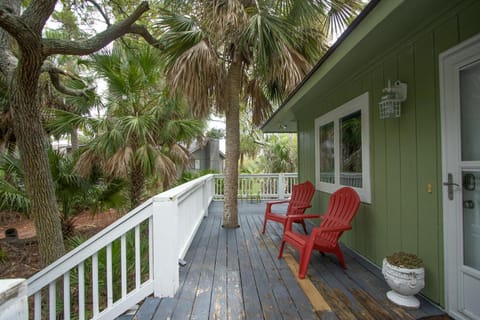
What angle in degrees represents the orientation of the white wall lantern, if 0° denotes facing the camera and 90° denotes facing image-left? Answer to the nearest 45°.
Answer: approximately 45°

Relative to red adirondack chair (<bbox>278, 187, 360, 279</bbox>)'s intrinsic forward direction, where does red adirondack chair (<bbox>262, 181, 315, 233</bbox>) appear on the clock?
red adirondack chair (<bbox>262, 181, 315, 233</bbox>) is roughly at 4 o'clock from red adirondack chair (<bbox>278, 187, 360, 279</bbox>).

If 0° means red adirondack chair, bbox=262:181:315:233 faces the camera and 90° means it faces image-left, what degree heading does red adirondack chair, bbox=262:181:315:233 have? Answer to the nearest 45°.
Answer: approximately 45°

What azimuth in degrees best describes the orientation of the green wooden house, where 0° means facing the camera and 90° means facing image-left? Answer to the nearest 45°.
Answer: approximately 45°

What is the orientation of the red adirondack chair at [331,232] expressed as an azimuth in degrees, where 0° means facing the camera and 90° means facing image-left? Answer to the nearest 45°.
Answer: approximately 45°
